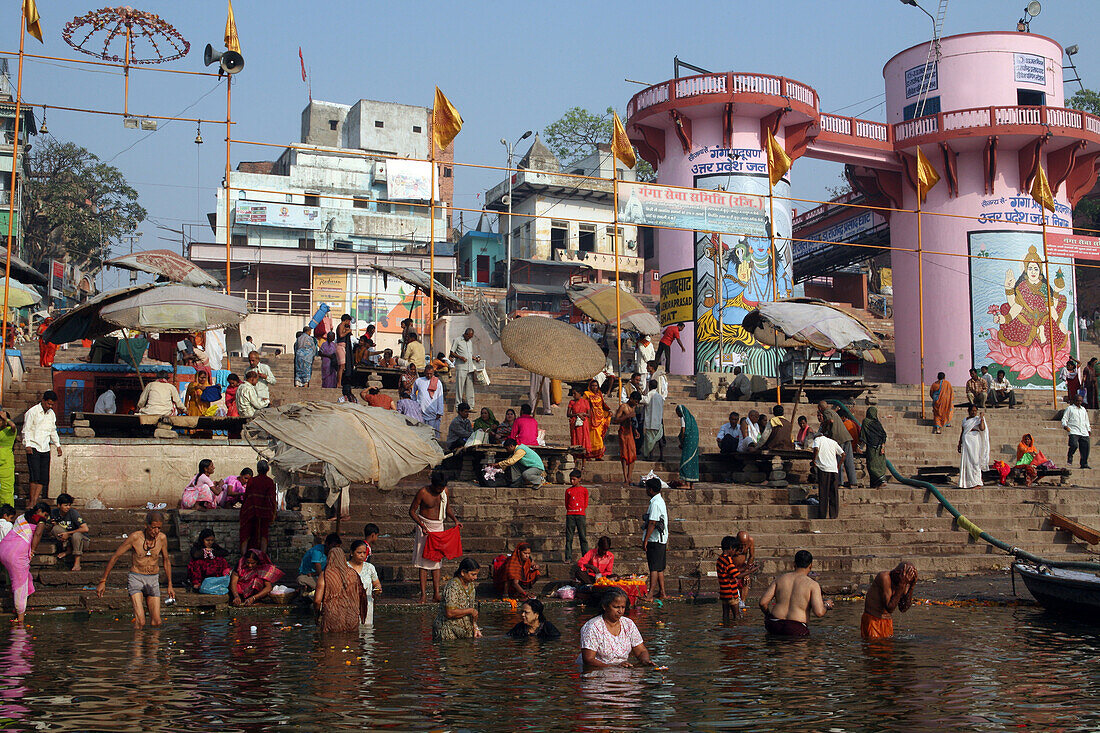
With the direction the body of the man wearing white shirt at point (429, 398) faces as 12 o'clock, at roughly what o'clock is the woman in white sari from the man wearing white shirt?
The woman in white sari is roughly at 9 o'clock from the man wearing white shirt.

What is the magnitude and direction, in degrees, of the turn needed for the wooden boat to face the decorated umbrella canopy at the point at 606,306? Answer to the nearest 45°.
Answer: approximately 45° to its right

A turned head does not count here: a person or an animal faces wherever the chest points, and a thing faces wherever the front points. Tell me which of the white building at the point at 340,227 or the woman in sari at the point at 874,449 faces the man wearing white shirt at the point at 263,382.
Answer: the white building

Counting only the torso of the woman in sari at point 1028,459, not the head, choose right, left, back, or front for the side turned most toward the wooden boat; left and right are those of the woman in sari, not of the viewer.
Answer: front

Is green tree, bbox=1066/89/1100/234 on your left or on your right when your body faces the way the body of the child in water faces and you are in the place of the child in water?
on your left

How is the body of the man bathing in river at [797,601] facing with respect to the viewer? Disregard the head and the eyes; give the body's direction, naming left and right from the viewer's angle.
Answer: facing away from the viewer

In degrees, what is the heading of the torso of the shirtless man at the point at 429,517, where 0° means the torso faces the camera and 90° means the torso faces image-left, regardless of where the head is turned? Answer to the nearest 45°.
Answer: approximately 315°

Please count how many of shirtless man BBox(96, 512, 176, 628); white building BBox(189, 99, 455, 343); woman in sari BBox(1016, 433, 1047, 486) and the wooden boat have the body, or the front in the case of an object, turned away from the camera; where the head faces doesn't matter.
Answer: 0

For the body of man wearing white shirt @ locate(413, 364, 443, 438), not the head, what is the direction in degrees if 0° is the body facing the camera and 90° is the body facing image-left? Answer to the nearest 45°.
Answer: approximately 0°

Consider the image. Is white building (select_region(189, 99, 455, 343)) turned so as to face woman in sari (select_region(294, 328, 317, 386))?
yes

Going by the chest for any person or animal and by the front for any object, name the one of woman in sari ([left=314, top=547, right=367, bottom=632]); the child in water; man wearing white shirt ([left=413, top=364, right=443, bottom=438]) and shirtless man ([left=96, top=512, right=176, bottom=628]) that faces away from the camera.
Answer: the woman in sari
